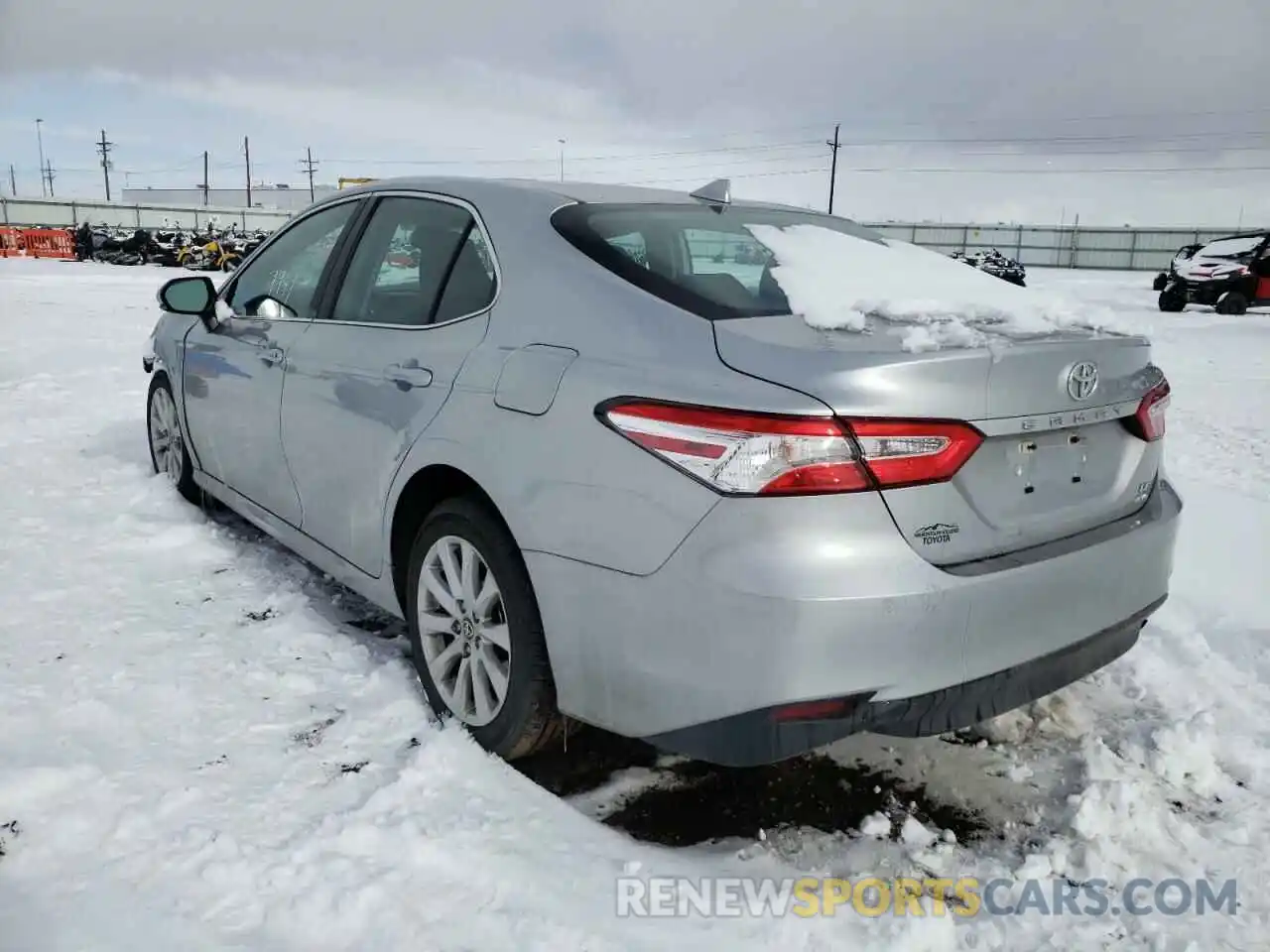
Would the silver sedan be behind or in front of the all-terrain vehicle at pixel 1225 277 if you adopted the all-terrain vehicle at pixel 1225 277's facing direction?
in front

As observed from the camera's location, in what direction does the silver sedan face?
facing away from the viewer and to the left of the viewer

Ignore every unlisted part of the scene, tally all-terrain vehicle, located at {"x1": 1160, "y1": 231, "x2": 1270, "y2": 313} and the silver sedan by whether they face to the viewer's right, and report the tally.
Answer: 0

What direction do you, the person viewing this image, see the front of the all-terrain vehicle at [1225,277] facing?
facing the viewer and to the left of the viewer

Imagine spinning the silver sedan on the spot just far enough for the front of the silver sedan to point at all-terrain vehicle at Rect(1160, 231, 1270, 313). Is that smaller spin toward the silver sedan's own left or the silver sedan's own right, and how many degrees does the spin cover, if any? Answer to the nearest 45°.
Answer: approximately 90° to the silver sedan's own right
